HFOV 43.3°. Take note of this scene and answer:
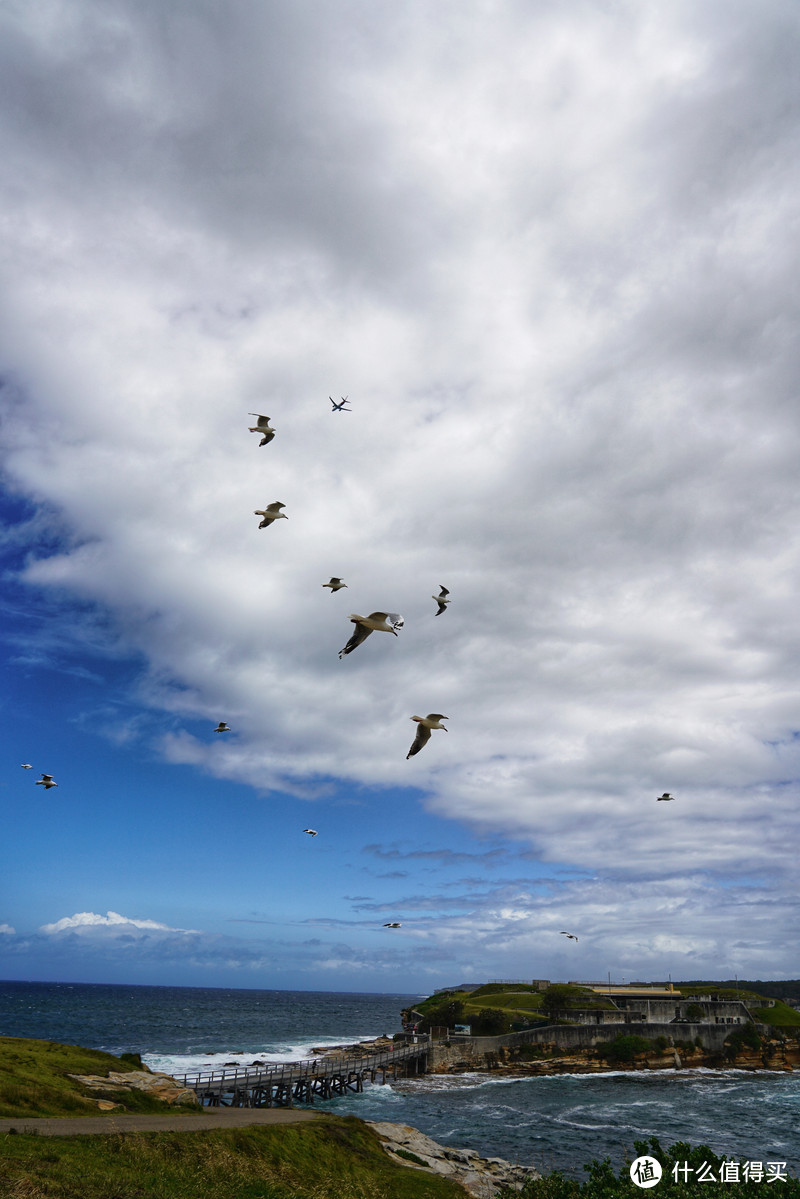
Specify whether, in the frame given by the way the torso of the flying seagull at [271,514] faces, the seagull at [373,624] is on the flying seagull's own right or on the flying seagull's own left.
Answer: on the flying seagull's own right

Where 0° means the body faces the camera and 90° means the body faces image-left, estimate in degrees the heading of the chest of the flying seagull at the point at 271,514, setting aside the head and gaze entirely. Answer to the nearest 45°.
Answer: approximately 270°

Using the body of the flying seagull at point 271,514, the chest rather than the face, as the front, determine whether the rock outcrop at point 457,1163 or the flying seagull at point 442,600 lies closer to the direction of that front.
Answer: the flying seagull

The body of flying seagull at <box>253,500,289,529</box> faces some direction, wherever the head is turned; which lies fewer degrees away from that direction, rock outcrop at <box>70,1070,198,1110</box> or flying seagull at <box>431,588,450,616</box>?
the flying seagull

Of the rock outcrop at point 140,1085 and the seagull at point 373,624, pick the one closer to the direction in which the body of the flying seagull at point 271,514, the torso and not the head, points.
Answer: the seagull
